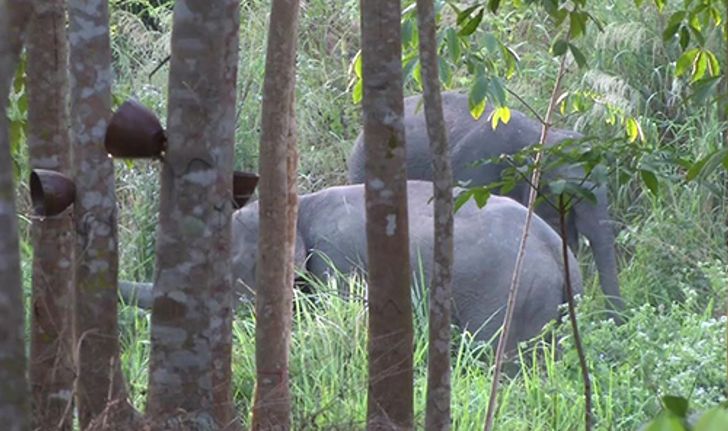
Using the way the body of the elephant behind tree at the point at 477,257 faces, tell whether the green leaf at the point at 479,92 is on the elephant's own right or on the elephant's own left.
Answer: on the elephant's own left

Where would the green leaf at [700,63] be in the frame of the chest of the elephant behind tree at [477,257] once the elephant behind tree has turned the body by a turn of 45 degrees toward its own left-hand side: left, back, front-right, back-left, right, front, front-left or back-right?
front-left

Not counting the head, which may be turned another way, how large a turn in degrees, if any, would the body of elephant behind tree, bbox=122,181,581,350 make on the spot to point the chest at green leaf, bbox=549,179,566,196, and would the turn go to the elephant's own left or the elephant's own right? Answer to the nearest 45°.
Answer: approximately 90° to the elephant's own left

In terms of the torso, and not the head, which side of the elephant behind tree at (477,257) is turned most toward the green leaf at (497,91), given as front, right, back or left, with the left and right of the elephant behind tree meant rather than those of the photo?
left

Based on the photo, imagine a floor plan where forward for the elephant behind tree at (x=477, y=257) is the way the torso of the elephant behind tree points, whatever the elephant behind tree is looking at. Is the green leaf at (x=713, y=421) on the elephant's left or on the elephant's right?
on the elephant's left

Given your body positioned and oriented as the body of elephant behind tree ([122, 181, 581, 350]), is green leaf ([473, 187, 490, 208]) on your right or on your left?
on your left

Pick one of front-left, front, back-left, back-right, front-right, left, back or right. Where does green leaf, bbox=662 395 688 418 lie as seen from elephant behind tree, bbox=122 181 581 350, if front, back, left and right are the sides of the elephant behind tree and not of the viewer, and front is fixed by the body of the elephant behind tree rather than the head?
left

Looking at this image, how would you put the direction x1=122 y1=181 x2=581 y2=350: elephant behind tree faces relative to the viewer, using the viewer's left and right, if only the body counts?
facing to the left of the viewer

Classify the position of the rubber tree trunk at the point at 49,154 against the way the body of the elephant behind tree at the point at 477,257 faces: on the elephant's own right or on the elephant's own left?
on the elephant's own left

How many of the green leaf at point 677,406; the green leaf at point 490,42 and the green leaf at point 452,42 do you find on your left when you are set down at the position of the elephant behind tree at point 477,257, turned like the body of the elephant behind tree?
3
